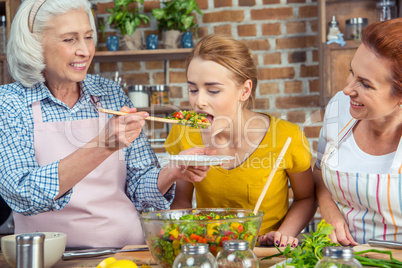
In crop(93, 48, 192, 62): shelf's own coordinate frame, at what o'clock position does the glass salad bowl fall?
The glass salad bowl is roughly at 12 o'clock from the shelf.

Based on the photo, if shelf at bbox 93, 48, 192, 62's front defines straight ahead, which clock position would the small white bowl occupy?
The small white bowl is roughly at 12 o'clock from the shelf.

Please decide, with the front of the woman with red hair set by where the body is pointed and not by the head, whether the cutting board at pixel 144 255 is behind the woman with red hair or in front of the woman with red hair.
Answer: in front

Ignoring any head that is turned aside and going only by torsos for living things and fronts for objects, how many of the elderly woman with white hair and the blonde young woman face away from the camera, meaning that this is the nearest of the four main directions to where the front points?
0

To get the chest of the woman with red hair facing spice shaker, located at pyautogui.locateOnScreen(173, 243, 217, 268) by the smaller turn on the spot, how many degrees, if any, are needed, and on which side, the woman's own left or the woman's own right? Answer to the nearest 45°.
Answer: approximately 45° to the woman's own left

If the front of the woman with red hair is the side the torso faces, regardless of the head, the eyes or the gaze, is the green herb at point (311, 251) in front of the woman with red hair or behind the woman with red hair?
in front

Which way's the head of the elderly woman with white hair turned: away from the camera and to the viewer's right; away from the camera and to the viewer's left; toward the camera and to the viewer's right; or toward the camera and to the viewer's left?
toward the camera and to the viewer's right

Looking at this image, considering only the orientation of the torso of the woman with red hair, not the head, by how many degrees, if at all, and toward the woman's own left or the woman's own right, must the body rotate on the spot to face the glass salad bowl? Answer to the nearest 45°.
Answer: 0° — they already face it

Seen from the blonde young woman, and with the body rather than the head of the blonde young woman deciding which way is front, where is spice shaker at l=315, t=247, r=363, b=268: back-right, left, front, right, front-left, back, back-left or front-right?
front-left

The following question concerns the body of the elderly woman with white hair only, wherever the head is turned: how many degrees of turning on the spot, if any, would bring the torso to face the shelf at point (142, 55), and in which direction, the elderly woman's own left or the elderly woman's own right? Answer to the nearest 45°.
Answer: approximately 135° to the elderly woman's own left

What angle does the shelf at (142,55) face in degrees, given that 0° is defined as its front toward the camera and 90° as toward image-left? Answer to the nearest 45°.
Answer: approximately 0°
